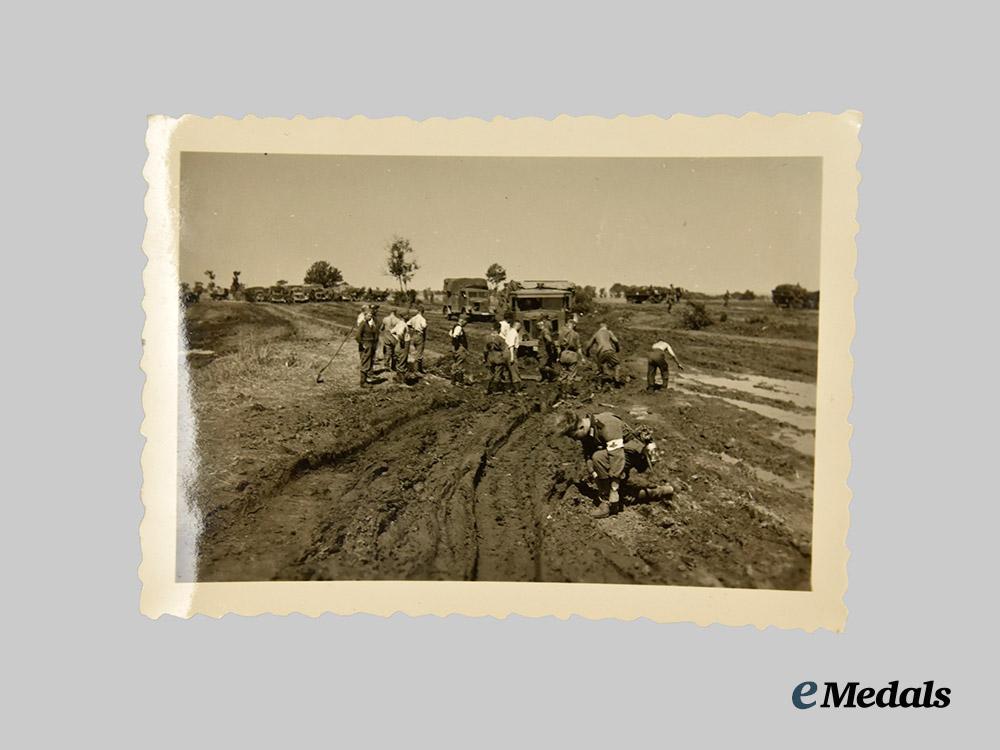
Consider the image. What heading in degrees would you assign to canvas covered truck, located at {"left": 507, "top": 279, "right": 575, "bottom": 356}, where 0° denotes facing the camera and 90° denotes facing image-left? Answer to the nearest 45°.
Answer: approximately 0°
